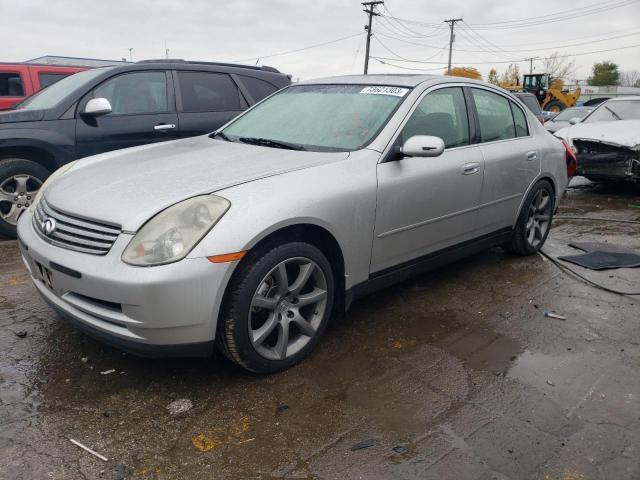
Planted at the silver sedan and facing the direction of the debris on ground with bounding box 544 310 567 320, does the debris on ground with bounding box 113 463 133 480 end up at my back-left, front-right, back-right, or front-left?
back-right

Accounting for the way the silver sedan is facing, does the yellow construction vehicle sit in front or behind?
behind

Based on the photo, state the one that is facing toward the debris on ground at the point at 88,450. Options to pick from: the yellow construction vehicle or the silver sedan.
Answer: the silver sedan

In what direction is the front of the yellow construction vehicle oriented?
to the viewer's right

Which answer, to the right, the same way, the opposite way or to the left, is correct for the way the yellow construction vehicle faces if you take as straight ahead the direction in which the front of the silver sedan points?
to the left

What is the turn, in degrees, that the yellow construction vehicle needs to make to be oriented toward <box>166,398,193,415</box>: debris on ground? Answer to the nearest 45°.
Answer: approximately 90° to its right

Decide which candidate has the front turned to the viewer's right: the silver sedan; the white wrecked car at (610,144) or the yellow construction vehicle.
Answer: the yellow construction vehicle

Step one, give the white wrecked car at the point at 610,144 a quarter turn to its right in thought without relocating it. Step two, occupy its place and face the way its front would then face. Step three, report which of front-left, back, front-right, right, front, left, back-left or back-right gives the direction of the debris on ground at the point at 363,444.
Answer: back-left

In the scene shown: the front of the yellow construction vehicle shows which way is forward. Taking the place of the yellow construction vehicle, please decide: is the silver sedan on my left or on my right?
on my right

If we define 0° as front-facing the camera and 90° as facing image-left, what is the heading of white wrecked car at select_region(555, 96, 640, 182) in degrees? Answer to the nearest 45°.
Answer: approximately 45°

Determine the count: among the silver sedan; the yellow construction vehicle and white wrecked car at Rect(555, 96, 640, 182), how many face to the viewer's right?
1

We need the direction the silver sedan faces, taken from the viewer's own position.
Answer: facing the viewer and to the left of the viewer

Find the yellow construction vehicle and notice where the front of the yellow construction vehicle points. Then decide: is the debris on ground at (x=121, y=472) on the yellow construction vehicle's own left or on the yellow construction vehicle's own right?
on the yellow construction vehicle's own right

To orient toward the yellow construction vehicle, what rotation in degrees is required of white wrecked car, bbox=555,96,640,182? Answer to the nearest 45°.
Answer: approximately 135° to its right

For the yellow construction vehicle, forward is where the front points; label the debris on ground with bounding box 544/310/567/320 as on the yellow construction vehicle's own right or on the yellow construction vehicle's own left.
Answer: on the yellow construction vehicle's own right

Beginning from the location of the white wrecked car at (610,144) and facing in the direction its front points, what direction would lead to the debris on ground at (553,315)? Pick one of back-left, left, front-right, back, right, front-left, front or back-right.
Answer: front-left
